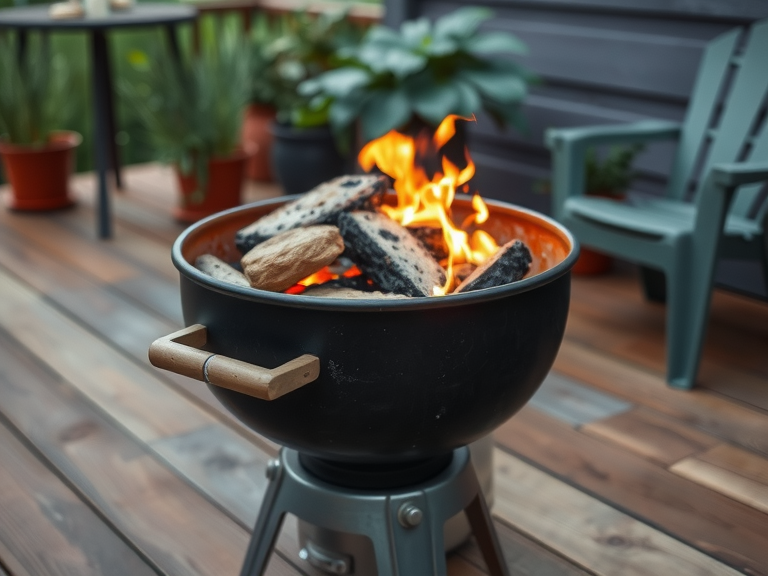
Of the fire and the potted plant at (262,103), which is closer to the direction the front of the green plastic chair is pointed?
the fire

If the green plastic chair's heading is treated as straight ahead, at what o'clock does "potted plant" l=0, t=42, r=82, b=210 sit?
The potted plant is roughly at 2 o'clock from the green plastic chair.

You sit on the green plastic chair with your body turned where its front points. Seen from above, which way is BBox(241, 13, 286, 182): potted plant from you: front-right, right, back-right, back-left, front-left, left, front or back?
right

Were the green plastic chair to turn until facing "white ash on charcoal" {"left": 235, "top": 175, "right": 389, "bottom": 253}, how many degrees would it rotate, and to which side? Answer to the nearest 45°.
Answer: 0° — it already faces it

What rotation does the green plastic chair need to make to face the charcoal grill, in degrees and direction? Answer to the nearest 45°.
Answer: approximately 45° to its left

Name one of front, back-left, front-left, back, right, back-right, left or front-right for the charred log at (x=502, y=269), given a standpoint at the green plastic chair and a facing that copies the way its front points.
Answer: front-left

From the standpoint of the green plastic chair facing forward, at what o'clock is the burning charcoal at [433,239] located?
The burning charcoal is roughly at 11 o'clock from the green plastic chair.

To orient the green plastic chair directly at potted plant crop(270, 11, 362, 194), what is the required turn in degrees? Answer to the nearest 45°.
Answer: approximately 90° to its right

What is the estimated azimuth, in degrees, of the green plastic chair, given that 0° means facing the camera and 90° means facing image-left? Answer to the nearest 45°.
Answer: approximately 45°

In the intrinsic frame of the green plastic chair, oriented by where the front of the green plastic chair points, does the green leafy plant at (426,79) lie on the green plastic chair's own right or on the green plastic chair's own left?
on the green plastic chair's own right

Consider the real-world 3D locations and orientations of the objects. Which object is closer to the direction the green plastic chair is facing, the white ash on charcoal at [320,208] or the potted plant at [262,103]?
the white ash on charcoal

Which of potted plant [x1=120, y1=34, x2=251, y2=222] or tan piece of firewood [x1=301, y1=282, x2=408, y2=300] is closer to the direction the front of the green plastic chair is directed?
the tan piece of firewood

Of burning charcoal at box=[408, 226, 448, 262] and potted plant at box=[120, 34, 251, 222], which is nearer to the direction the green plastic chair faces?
the burning charcoal
